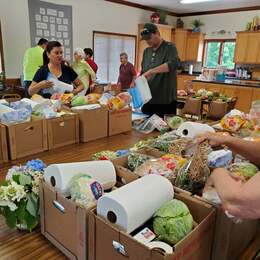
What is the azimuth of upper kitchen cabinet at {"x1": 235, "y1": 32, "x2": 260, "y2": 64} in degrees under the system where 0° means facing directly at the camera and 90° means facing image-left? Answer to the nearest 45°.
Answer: approximately 0°

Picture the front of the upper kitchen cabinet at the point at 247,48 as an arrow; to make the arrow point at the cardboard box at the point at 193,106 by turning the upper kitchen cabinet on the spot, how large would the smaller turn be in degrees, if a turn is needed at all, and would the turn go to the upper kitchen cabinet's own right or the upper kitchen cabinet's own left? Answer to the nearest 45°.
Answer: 0° — it already faces it

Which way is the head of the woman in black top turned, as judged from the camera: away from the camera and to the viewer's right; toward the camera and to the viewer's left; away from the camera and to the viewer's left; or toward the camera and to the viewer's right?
toward the camera and to the viewer's right

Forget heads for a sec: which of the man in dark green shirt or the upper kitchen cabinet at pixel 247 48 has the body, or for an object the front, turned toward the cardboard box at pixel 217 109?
the upper kitchen cabinet

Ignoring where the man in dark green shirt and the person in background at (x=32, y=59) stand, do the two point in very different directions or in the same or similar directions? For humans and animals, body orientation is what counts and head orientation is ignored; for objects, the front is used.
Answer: very different directions

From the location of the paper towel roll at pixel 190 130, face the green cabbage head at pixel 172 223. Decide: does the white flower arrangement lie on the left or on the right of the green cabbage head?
right

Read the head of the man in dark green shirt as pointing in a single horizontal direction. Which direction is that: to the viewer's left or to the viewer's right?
to the viewer's left

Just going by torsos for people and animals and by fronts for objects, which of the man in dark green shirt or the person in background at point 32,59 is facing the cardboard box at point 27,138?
the man in dark green shirt

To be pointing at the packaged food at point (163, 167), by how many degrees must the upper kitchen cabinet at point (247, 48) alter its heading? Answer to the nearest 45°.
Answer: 0° — it already faces it

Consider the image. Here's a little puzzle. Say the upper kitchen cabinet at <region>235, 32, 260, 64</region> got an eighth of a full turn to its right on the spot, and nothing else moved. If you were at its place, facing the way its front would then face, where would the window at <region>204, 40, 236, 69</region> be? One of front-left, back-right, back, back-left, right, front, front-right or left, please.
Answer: right
